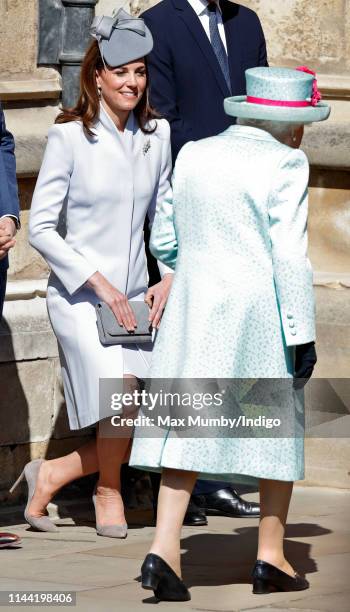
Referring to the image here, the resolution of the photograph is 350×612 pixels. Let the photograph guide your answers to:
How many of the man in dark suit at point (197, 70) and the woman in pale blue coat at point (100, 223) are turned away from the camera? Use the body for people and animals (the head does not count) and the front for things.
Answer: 0

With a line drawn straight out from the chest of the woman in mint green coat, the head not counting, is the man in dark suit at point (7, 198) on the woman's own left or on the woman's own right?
on the woman's own left

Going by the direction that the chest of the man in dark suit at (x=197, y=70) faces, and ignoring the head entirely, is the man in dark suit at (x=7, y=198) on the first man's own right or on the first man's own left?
on the first man's own right

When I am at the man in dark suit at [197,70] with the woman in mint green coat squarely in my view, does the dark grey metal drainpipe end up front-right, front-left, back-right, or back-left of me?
back-right

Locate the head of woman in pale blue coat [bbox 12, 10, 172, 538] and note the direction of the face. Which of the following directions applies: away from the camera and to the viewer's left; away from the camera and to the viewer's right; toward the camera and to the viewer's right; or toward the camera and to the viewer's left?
toward the camera and to the viewer's right

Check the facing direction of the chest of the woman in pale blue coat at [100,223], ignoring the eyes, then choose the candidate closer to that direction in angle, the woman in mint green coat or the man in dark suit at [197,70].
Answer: the woman in mint green coat

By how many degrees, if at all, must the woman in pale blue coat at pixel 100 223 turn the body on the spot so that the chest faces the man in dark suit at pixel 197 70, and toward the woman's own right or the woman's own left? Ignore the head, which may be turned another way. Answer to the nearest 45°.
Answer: approximately 90° to the woman's own left

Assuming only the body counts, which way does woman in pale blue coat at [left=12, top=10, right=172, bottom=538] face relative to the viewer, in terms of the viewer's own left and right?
facing the viewer and to the right of the viewer

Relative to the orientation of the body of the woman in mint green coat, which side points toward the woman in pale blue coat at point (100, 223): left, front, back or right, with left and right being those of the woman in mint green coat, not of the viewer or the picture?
left

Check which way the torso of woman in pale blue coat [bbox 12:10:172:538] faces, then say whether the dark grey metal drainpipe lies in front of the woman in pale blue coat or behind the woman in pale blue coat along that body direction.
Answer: behind

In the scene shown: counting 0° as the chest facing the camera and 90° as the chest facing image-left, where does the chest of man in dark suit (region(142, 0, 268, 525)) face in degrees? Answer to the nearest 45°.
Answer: approximately 315°

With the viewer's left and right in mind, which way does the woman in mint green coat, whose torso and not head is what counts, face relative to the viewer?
facing away from the viewer and to the right of the viewer
